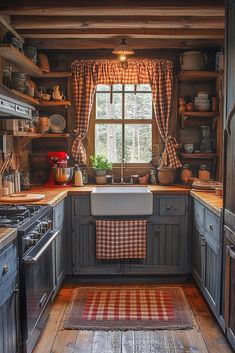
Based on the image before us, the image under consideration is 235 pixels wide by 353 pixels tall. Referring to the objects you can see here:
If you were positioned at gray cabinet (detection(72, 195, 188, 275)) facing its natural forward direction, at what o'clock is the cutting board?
The cutting board is roughly at 2 o'clock from the gray cabinet.

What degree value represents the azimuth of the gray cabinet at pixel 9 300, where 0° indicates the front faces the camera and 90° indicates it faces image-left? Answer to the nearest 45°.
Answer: approximately 270°

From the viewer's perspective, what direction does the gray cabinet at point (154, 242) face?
toward the camera

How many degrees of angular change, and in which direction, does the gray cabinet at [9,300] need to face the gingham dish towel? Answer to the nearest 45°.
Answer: approximately 45° to its left

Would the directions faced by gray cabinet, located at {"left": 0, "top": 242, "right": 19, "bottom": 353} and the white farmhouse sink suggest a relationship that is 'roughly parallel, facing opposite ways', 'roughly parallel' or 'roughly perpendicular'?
roughly perpendicular

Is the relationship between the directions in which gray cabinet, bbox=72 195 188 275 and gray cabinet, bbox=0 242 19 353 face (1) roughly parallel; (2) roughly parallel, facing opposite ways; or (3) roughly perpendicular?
roughly perpendicular

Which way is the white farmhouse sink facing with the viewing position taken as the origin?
facing the viewer

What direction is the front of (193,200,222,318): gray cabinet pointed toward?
to the viewer's left

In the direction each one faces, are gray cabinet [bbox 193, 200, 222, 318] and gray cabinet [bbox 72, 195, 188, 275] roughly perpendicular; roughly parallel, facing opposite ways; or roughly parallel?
roughly perpendicular
